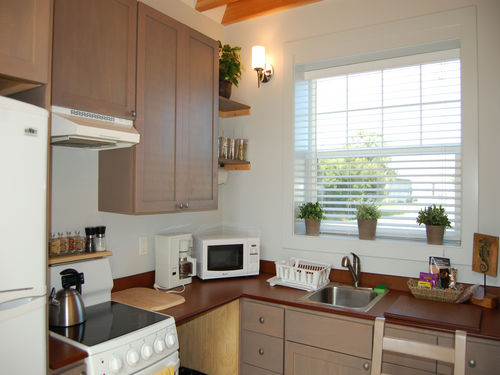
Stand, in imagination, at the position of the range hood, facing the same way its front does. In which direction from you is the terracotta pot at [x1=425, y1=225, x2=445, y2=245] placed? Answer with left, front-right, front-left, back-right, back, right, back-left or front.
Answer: front-left

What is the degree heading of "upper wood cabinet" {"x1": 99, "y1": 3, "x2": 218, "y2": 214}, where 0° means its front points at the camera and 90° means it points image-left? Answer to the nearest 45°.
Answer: approximately 315°

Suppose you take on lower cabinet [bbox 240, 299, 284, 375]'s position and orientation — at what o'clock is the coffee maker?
The coffee maker is roughly at 2 o'clock from the lower cabinet.

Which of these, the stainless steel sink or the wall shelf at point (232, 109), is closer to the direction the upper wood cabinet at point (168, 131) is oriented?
the stainless steel sink

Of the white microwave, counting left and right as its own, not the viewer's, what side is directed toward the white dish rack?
left

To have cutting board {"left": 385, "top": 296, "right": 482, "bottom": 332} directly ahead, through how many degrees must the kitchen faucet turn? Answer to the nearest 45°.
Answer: approximately 90° to its left

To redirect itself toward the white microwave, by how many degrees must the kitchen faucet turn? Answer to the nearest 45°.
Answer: approximately 45° to its right

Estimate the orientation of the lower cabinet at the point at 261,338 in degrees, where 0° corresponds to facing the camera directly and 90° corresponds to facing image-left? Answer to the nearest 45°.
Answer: approximately 45°

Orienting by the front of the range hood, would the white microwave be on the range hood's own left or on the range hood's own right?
on the range hood's own left

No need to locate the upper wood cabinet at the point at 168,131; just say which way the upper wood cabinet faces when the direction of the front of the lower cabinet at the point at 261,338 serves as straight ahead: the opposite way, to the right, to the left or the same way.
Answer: to the left
